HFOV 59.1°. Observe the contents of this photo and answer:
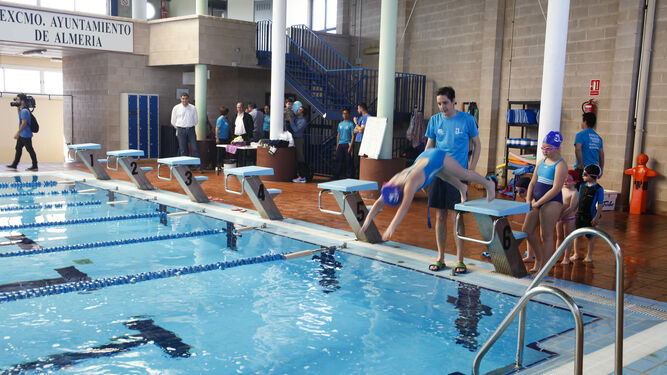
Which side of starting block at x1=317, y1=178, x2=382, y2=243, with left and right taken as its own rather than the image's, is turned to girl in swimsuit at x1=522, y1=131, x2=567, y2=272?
left

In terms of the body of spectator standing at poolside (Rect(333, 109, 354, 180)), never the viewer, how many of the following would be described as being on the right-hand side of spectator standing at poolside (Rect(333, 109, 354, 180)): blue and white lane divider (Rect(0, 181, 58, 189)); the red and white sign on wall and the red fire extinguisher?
1

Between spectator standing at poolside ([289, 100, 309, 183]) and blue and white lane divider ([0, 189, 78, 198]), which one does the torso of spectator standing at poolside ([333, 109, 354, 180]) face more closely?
the blue and white lane divider

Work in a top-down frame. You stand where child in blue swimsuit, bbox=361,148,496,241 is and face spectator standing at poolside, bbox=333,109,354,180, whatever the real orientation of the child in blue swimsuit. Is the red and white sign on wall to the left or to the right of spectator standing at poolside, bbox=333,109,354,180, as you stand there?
right

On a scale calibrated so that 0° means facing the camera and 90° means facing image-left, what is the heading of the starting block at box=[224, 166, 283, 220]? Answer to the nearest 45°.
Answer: approximately 45°

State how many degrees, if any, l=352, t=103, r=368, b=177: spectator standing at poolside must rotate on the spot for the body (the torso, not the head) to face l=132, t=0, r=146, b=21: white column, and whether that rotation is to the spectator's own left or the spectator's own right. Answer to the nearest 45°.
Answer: approximately 45° to the spectator's own right

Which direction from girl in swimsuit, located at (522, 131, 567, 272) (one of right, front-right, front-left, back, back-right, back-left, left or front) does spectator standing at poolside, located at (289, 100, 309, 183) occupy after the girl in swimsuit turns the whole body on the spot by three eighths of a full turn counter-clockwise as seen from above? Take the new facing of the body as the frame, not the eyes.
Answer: back-left

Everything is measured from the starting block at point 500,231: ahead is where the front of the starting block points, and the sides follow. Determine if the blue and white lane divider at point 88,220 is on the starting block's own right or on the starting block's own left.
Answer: on the starting block's own right

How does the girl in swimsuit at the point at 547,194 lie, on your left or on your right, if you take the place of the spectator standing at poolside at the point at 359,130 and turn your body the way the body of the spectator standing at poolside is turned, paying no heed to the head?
on your left

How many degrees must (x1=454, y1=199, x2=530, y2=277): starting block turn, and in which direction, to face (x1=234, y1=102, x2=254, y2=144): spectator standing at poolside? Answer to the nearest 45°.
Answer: approximately 90° to its right

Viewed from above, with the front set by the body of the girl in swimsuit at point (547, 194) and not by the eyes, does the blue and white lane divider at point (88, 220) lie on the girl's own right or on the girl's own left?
on the girl's own right
